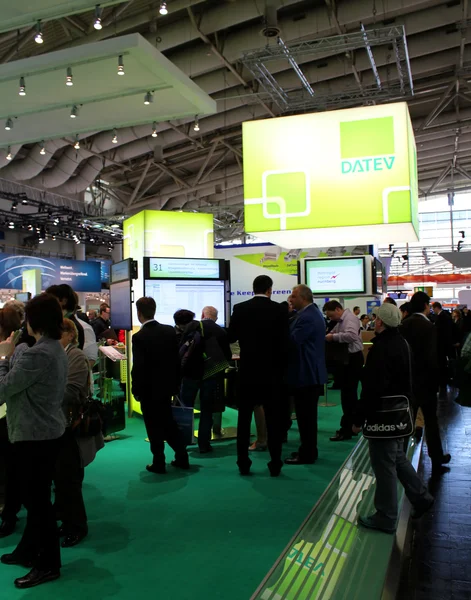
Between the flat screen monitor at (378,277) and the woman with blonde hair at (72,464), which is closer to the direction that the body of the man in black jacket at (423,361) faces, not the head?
the flat screen monitor

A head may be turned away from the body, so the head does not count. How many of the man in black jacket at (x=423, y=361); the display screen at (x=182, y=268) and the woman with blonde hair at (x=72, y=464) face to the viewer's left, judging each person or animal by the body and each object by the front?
1

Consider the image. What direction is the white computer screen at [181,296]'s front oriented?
toward the camera

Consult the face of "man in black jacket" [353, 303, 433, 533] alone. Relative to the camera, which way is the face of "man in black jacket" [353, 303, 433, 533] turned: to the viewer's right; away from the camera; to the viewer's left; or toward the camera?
to the viewer's left

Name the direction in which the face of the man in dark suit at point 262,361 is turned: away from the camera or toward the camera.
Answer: away from the camera

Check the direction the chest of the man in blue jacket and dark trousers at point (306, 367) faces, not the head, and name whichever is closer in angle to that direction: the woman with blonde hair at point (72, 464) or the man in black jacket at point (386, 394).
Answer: the woman with blonde hair

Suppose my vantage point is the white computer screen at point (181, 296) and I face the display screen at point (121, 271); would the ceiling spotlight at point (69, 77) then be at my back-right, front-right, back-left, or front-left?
front-left

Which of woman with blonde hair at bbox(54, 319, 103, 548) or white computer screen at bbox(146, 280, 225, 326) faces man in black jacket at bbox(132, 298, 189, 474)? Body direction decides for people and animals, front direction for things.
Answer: the white computer screen

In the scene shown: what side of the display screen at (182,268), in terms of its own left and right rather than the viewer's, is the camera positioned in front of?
front

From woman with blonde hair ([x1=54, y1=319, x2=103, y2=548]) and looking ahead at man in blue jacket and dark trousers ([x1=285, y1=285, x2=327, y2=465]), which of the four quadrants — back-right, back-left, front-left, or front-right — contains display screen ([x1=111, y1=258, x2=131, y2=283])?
front-left

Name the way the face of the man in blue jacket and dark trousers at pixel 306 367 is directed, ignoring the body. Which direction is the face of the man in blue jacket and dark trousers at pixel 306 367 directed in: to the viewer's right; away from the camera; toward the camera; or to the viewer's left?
to the viewer's left

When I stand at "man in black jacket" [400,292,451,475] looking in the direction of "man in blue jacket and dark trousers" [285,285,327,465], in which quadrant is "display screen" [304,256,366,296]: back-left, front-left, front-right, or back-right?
front-right

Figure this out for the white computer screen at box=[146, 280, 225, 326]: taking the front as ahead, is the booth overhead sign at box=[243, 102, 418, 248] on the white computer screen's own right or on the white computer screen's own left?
on the white computer screen's own left

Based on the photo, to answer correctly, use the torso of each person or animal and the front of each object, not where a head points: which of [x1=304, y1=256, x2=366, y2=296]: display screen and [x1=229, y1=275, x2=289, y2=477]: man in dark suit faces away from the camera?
the man in dark suit
